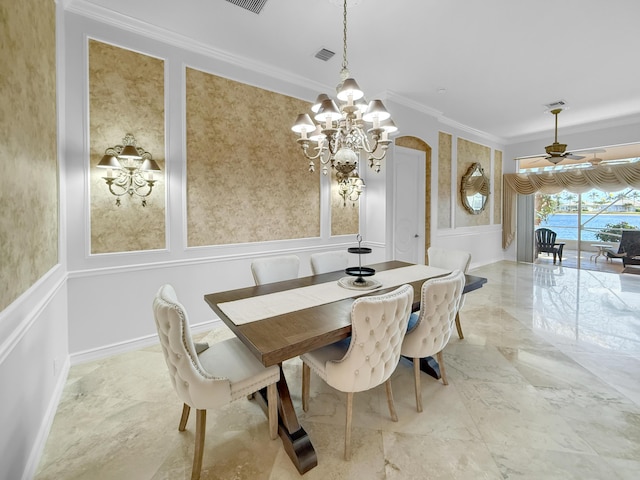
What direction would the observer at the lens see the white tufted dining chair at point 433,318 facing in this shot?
facing away from the viewer and to the left of the viewer

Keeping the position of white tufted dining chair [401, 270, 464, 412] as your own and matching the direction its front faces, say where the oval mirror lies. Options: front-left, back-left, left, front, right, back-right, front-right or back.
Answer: front-right

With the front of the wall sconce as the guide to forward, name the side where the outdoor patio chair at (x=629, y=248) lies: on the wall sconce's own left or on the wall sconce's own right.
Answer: on the wall sconce's own left

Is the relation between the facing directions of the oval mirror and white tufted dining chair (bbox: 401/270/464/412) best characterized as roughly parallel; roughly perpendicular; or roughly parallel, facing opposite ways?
roughly parallel, facing opposite ways

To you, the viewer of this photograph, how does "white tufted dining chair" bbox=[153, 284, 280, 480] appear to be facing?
facing away from the viewer and to the right of the viewer

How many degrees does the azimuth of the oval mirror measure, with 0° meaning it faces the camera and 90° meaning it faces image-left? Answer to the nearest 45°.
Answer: approximately 315°

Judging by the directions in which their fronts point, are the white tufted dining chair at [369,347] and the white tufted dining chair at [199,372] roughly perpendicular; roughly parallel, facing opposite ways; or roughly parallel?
roughly perpendicular

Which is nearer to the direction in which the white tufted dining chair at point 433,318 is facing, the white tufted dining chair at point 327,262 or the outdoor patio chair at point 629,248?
the white tufted dining chair

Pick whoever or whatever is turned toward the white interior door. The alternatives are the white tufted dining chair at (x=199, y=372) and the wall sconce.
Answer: the white tufted dining chair

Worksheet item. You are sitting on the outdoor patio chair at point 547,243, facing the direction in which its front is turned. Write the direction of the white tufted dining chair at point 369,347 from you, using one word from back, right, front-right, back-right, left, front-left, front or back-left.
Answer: front-right

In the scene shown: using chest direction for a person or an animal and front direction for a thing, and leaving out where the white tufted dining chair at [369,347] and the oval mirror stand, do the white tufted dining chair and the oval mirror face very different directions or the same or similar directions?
very different directions

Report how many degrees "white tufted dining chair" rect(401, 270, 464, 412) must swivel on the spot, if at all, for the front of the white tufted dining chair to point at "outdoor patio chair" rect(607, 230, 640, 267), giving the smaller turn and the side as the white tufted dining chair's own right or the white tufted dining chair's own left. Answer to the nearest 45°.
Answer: approximately 90° to the white tufted dining chair's own right
